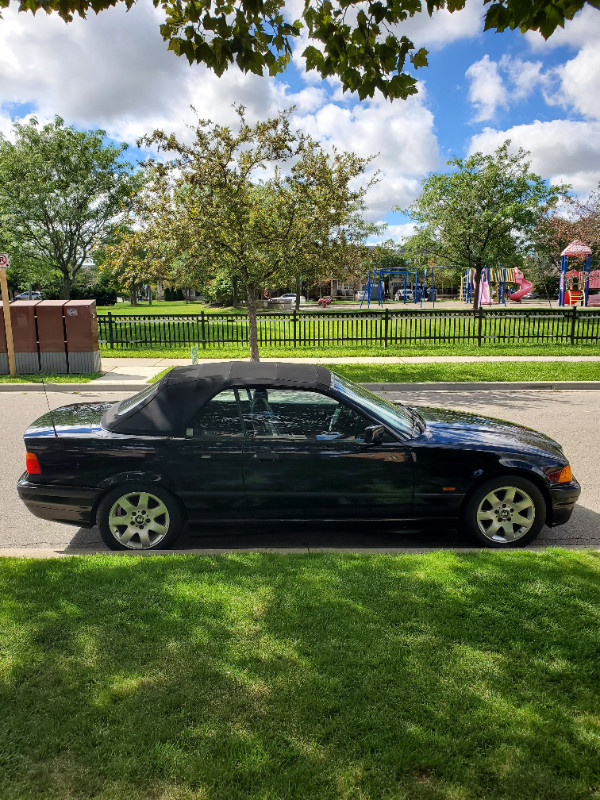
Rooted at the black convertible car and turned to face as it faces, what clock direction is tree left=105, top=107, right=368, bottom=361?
The tree is roughly at 9 o'clock from the black convertible car.

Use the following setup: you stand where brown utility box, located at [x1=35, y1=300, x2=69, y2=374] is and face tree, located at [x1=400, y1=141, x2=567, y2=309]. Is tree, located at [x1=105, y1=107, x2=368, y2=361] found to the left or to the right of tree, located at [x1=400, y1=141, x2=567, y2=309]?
right

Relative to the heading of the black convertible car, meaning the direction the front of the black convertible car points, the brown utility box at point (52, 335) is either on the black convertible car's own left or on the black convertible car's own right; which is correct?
on the black convertible car's own left

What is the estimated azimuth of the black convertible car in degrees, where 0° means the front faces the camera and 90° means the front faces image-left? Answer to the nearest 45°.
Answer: approximately 270°

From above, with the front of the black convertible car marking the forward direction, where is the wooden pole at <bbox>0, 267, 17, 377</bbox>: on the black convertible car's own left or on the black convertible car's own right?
on the black convertible car's own left

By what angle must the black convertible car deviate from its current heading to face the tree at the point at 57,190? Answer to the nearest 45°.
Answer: approximately 135° to its left

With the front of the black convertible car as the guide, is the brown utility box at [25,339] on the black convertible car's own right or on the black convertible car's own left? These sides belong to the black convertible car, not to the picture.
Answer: on the black convertible car's own left

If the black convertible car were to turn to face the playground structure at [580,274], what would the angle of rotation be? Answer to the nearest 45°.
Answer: approximately 45° to its left

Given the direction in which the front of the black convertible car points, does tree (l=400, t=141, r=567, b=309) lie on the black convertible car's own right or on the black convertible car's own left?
on the black convertible car's own left

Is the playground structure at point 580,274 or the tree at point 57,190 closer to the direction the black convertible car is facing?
the playground structure
